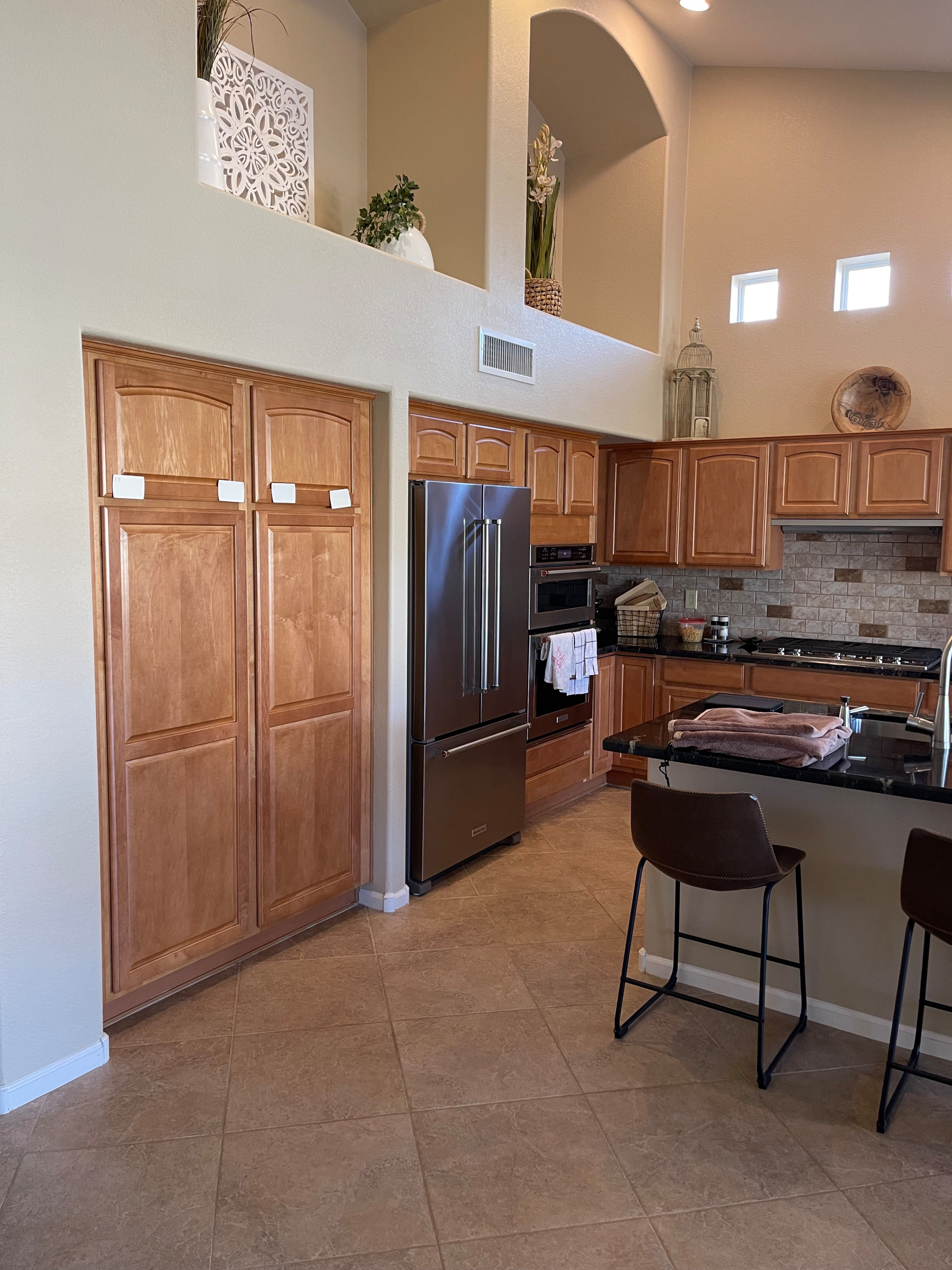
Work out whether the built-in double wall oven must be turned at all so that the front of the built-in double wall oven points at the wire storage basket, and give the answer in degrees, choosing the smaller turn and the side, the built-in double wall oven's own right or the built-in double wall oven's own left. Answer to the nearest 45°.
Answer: approximately 90° to the built-in double wall oven's own left

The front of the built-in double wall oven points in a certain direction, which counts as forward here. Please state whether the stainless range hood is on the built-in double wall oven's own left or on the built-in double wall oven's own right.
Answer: on the built-in double wall oven's own left

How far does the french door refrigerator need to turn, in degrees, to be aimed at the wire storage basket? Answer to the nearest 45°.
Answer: approximately 90° to its left

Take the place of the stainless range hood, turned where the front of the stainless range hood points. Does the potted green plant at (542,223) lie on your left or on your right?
on your right

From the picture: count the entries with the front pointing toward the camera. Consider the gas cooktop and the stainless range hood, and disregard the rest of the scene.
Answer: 2

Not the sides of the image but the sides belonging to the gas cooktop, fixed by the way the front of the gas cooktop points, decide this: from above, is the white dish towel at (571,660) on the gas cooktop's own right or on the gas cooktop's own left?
on the gas cooktop's own right
